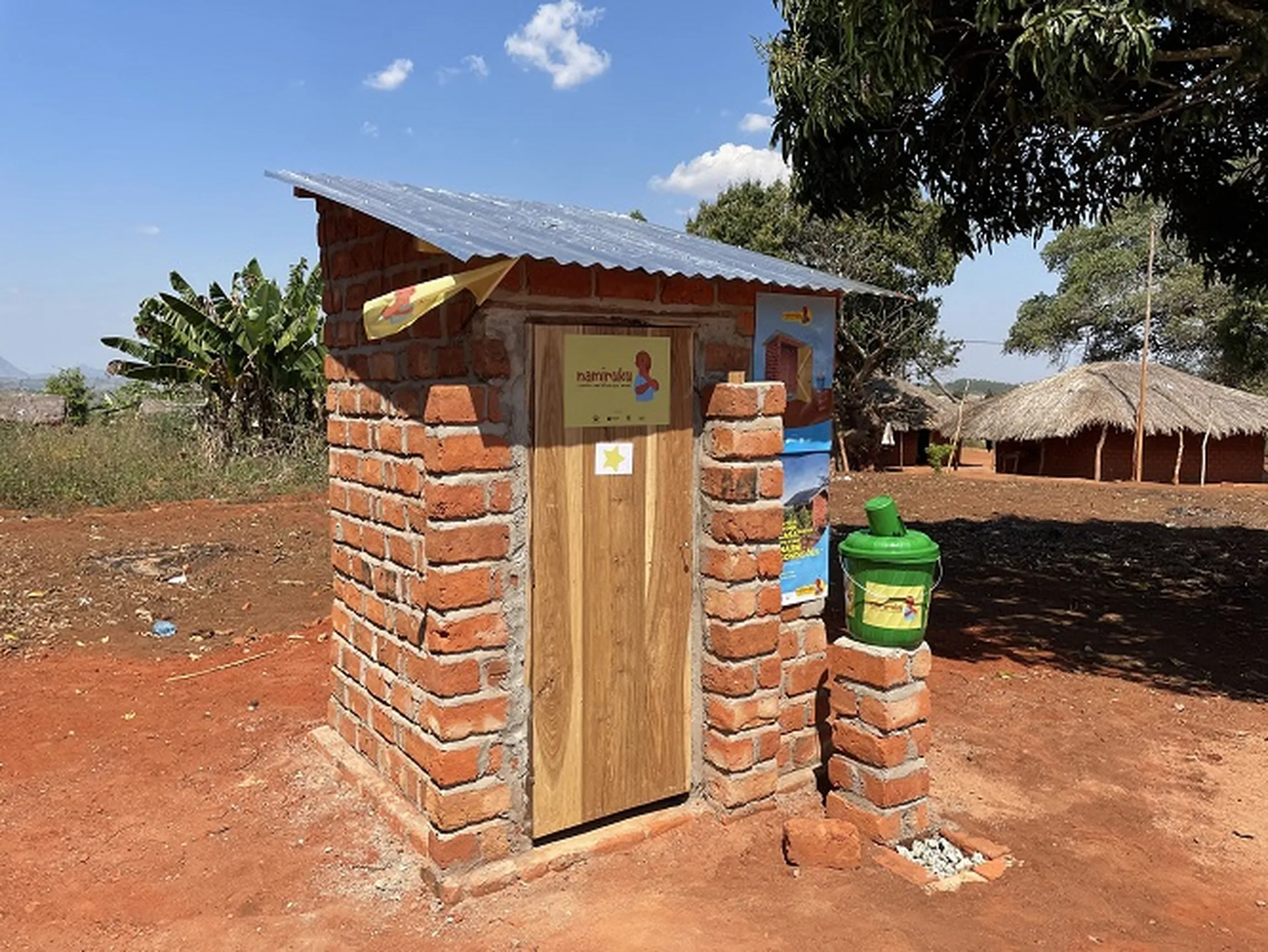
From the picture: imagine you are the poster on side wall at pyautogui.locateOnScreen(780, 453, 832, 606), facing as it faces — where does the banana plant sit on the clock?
The banana plant is roughly at 6 o'clock from the poster on side wall.

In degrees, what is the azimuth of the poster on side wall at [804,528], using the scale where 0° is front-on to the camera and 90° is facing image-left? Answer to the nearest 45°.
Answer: approximately 315°

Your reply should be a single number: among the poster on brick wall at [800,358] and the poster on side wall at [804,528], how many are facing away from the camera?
0

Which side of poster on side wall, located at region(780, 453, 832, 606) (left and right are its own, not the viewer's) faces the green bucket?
front

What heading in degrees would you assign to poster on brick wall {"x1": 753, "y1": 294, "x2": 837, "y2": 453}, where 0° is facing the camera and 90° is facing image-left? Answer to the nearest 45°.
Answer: approximately 315°

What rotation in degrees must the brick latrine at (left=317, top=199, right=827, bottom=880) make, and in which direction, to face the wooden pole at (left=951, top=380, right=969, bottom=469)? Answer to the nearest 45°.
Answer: approximately 90° to its left

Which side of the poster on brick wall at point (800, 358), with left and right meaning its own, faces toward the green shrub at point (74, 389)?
back
